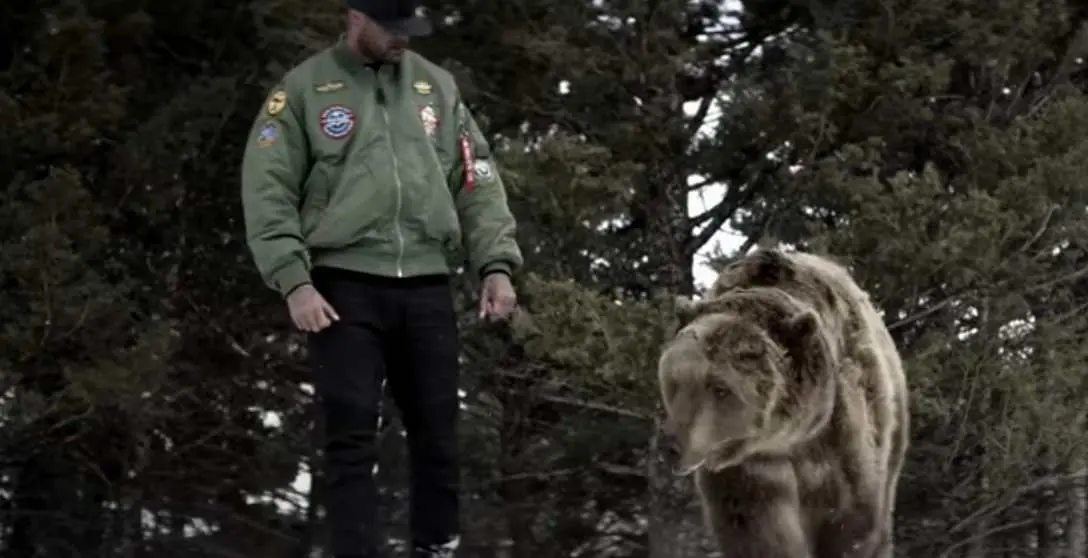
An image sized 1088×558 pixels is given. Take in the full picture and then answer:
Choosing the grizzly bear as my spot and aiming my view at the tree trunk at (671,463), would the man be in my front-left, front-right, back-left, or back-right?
front-left

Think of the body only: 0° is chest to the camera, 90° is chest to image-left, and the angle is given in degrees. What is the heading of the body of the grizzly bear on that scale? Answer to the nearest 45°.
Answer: approximately 45°

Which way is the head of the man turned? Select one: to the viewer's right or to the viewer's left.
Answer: to the viewer's right

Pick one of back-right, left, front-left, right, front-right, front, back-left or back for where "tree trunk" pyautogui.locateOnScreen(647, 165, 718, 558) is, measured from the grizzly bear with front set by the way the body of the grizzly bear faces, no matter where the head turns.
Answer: back-right

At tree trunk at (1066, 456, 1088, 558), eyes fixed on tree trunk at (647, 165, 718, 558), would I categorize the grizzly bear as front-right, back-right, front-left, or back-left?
front-left

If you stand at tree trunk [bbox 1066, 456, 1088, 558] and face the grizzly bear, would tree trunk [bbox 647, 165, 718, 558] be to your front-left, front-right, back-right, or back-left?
front-right

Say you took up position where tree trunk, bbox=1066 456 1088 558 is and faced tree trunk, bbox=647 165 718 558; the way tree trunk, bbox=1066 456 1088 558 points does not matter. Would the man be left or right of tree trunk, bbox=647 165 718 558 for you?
left

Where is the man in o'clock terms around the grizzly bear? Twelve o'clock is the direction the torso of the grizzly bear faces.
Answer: The man is roughly at 3 o'clock from the grizzly bear.
